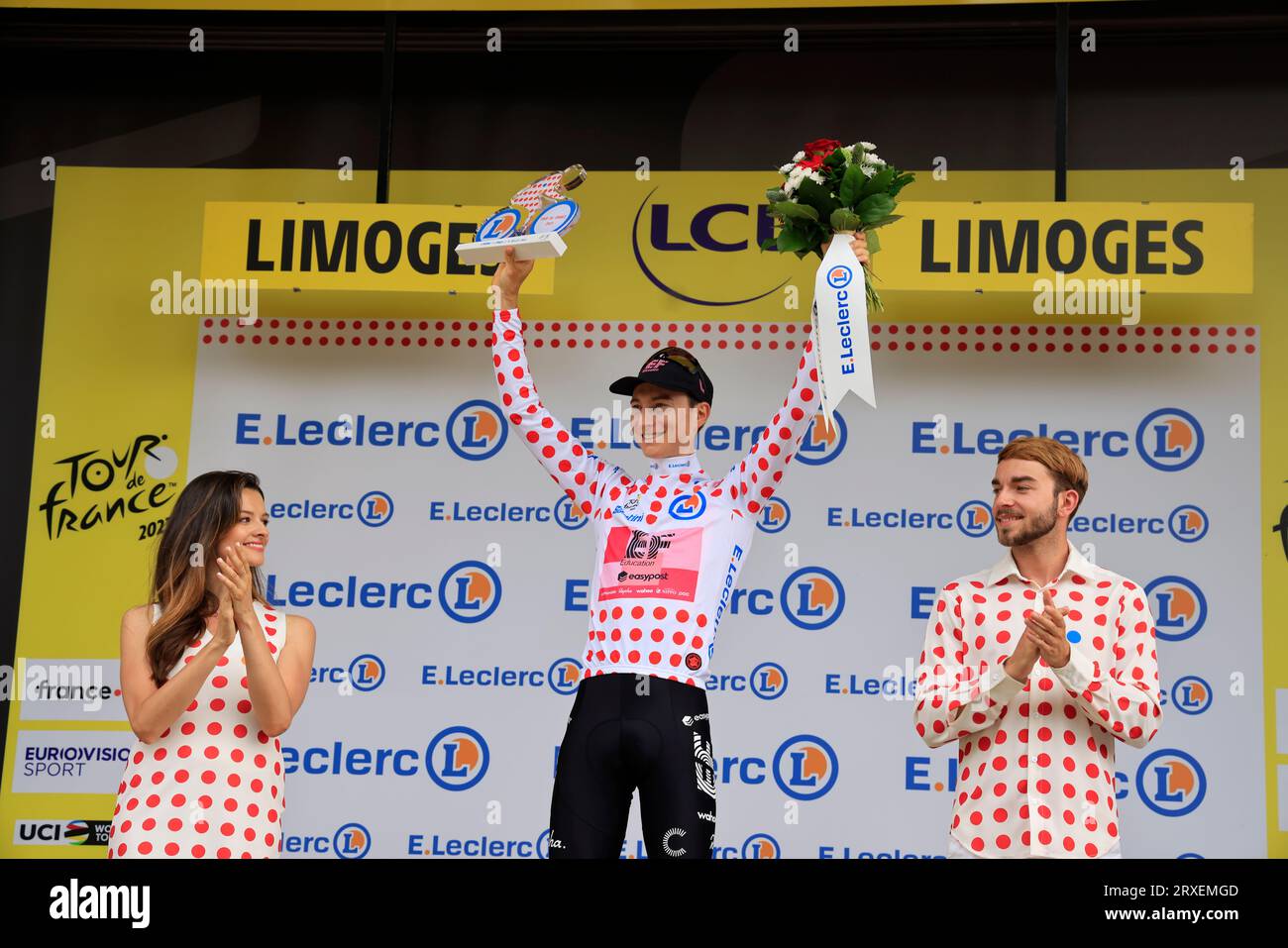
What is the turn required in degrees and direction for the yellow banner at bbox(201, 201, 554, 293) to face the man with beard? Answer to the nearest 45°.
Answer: approximately 45° to its left

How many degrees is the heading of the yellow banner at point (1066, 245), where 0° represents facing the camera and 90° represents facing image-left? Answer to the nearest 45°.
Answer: approximately 0°

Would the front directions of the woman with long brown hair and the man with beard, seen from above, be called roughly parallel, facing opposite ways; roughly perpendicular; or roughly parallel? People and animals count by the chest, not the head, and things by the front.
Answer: roughly perpendicular

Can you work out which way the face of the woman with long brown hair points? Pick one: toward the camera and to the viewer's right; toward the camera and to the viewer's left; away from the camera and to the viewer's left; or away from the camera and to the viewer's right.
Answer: toward the camera and to the viewer's right

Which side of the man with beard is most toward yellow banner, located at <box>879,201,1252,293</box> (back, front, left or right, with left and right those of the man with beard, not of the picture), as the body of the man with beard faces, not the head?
back

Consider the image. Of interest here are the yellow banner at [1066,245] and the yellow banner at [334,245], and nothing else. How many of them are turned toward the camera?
2

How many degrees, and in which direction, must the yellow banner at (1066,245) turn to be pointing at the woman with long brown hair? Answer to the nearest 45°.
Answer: approximately 45° to its right

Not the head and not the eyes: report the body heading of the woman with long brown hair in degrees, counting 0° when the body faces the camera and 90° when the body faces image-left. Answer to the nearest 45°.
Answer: approximately 315°

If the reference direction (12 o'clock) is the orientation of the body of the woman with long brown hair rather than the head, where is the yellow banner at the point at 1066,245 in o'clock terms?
The yellow banner is roughly at 10 o'clock from the woman with long brown hair.
